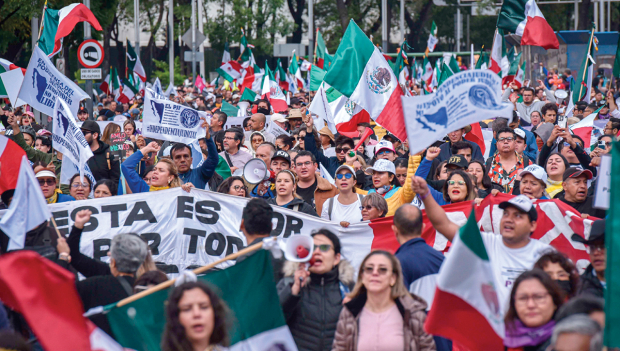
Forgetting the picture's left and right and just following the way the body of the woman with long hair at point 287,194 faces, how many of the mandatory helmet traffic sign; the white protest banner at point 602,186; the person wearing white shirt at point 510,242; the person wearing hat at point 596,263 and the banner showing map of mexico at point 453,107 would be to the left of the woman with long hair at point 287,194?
4

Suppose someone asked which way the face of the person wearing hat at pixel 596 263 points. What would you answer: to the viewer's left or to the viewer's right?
to the viewer's left

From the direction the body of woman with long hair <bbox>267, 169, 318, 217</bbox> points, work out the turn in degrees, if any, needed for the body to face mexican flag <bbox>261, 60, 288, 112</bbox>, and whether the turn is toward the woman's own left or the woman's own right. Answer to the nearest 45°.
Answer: approximately 135° to the woman's own right

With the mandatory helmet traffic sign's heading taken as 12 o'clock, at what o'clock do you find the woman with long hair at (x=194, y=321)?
The woman with long hair is roughly at 12 o'clock from the mandatory helmet traffic sign.

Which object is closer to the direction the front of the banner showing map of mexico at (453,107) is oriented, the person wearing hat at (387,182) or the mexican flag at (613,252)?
the mexican flag

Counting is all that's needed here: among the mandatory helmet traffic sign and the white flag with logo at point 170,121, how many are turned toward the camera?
2
